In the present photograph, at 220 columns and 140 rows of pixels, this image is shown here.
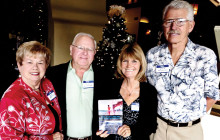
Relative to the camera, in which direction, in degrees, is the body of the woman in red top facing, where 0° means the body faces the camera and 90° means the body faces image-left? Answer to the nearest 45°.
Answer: approximately 315°

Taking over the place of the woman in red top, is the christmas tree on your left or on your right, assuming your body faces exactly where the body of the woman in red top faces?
on your left

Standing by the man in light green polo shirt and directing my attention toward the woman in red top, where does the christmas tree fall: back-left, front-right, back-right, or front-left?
back-right

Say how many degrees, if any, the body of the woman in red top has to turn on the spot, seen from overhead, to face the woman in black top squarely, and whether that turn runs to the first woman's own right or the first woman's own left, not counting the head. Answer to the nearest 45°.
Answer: approximately 45° to the first woman's own left
